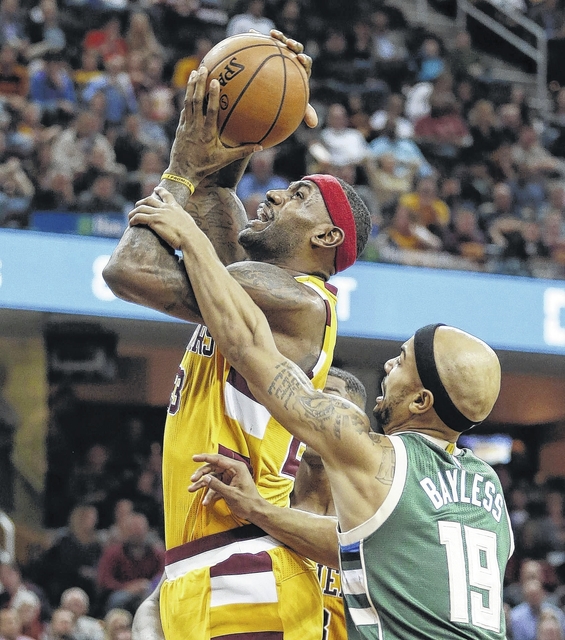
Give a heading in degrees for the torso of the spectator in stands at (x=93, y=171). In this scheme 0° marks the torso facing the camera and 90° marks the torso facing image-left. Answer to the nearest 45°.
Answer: approximately 0°

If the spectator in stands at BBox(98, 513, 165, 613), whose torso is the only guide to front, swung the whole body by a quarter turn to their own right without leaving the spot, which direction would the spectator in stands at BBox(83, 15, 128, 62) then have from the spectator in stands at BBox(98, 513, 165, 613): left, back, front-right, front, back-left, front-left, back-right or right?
right

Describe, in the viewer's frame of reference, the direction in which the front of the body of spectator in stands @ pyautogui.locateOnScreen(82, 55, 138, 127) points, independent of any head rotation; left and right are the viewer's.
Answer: facing the viewer

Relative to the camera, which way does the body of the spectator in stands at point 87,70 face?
toward the camera

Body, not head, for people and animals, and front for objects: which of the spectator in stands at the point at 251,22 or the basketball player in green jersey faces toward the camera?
the spectator in stands

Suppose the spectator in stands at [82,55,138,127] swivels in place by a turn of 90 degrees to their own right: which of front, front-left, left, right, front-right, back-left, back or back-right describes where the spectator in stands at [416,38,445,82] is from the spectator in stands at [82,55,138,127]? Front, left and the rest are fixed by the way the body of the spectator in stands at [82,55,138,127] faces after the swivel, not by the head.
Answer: back-right

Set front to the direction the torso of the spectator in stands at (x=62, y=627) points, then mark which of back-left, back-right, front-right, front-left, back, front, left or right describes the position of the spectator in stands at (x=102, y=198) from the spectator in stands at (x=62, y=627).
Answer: back

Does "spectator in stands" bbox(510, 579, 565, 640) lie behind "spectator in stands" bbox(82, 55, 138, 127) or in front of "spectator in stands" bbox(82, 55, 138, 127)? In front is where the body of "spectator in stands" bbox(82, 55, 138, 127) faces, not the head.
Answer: in front

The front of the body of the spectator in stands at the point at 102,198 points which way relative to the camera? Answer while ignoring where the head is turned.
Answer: toward the camera
